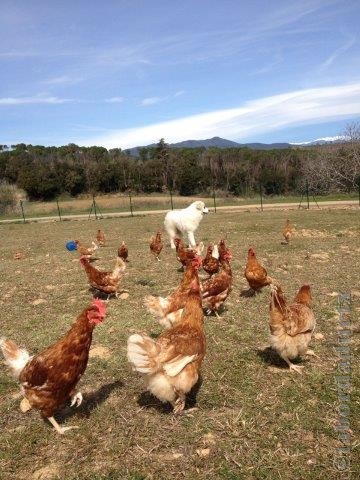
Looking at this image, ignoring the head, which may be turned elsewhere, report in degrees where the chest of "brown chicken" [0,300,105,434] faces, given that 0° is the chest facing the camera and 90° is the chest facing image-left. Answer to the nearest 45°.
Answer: approximately 270°

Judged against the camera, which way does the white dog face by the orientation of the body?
to the viewer's right

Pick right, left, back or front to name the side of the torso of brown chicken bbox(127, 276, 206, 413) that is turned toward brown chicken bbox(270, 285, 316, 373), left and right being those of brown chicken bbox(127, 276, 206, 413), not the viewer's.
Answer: front

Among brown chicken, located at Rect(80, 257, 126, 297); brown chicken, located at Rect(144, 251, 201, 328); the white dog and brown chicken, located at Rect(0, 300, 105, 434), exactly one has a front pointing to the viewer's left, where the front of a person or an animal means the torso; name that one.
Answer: brown chicken, located at Rect(80, 257, 126, 297)

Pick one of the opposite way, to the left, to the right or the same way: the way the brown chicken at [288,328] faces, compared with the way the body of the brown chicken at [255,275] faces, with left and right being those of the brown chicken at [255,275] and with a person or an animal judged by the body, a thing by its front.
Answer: the opposite way

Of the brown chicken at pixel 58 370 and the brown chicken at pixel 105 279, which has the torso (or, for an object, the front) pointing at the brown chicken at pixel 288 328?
the brown chicken at pixel 58 370

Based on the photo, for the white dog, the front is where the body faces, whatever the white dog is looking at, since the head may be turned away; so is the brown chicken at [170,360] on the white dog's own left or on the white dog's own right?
on the white dog's own right

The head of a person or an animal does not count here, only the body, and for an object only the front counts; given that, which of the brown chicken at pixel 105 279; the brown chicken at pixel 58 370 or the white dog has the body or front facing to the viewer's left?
the brown chicken at pixel 105 279

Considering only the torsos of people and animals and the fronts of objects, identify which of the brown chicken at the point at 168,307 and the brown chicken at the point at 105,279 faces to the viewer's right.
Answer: the brown chicken at the point at 168,307

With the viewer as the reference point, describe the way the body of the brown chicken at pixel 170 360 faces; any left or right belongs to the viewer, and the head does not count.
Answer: facing away from the viewer and to the right of the viewer

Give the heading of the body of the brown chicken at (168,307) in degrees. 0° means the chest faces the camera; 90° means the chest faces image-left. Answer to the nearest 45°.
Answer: approximately 270°

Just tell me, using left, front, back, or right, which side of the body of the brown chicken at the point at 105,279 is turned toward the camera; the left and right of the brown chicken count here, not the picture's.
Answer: left
